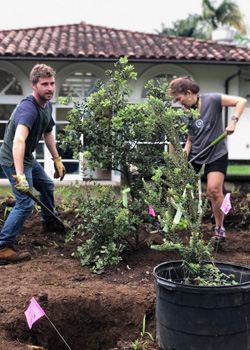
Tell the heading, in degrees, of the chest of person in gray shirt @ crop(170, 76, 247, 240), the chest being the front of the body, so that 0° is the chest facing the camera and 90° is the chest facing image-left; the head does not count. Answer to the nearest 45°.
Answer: approximately 45°

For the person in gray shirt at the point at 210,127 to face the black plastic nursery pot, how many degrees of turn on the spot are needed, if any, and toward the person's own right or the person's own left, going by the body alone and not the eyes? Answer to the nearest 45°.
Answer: approximately 45° to the person's own left

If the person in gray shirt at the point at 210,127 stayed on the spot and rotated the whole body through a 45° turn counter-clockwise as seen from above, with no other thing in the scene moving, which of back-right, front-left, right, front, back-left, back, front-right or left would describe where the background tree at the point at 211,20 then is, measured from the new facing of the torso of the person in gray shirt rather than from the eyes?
back

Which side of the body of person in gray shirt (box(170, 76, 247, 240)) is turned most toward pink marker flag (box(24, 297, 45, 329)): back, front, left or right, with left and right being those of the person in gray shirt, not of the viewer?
front
